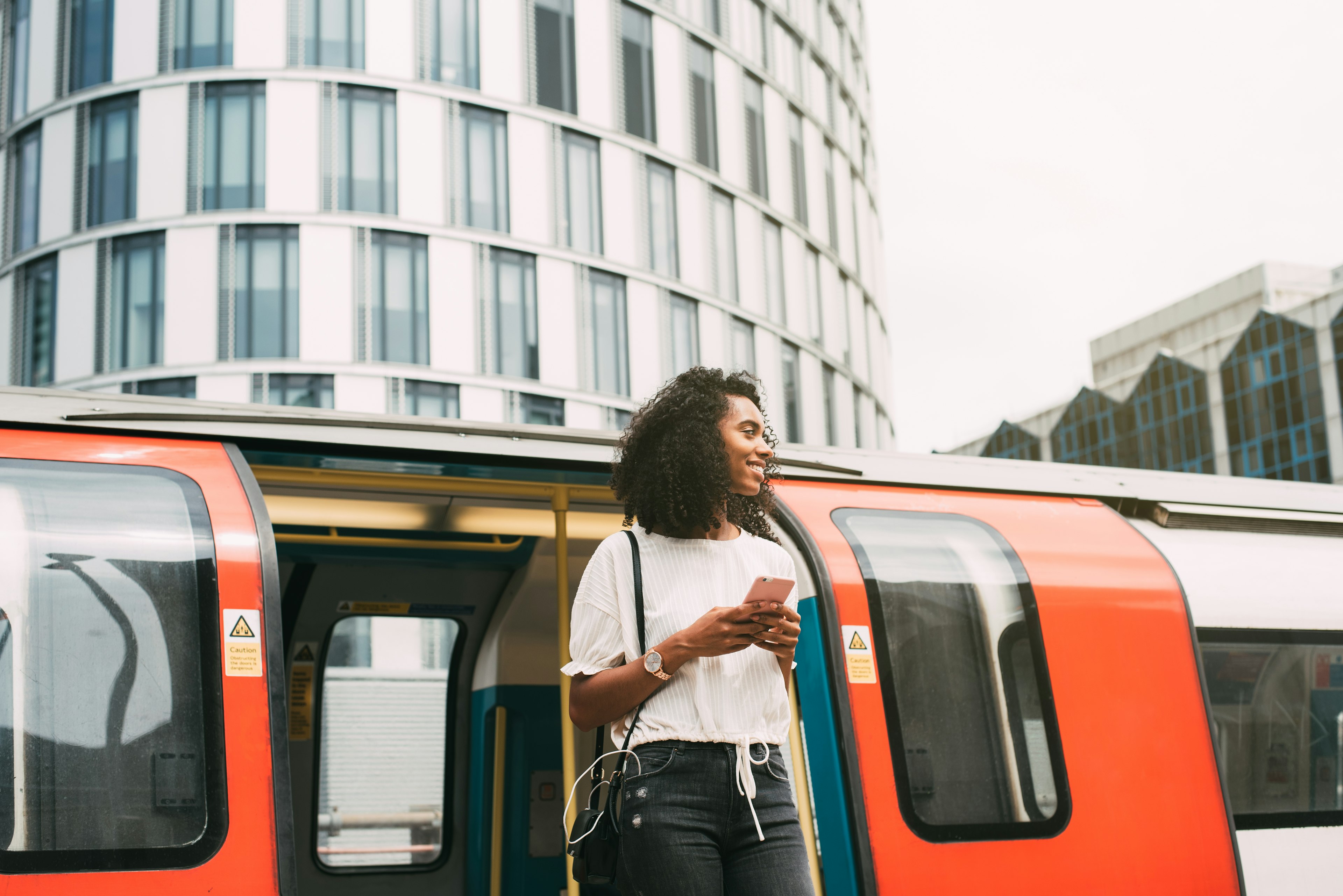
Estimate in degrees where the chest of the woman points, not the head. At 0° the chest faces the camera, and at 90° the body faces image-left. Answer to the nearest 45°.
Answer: approximately 315°

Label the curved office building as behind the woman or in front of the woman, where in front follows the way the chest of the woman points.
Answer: behind
